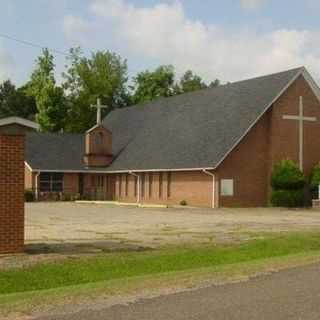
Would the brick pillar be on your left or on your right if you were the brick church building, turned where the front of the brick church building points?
on your right

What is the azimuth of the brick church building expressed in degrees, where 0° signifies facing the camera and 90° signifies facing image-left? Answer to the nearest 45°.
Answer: approximately 315°
